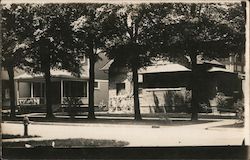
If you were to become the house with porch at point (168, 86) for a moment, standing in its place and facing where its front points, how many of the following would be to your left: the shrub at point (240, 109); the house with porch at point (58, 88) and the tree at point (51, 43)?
1

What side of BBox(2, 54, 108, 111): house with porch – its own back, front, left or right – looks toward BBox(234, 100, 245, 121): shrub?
left

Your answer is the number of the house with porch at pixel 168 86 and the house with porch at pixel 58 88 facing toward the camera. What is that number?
2

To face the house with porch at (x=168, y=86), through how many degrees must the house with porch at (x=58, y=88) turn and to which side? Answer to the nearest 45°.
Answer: approximately 90° to its left

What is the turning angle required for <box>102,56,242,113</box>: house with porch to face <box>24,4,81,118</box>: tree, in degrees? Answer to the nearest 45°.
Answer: approximately 90° to its right

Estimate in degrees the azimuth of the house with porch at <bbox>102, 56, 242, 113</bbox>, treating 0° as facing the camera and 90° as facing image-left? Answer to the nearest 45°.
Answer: approximately 0°

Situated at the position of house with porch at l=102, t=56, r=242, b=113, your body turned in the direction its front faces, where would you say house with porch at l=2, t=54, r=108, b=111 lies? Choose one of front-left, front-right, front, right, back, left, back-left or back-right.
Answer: right

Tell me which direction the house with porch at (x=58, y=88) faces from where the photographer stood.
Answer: facing the viewer
